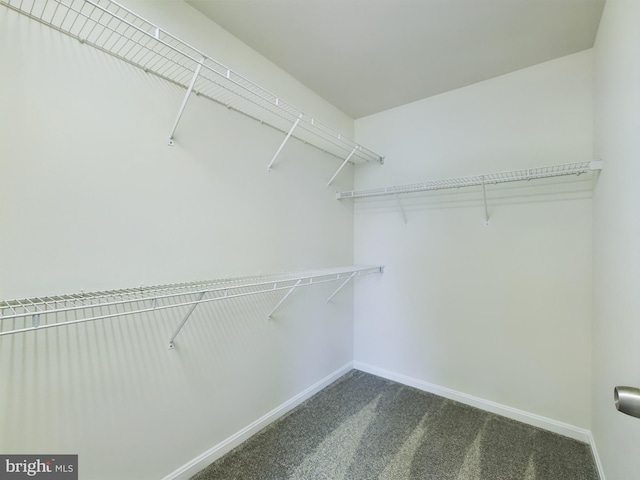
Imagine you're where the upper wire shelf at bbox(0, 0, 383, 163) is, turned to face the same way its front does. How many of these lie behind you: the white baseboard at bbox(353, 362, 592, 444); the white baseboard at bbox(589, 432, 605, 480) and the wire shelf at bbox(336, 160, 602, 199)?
0

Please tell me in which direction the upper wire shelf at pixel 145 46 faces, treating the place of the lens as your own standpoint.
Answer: facing the viewer and to the right of the viewer

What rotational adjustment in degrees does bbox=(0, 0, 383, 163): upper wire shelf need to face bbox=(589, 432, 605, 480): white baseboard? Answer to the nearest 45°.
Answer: approximately 45° to its left

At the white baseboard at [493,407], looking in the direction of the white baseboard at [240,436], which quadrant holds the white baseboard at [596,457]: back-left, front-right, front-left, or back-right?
back-left

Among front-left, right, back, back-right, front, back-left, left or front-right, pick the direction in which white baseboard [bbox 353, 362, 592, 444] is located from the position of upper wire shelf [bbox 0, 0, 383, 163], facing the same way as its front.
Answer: front-left
